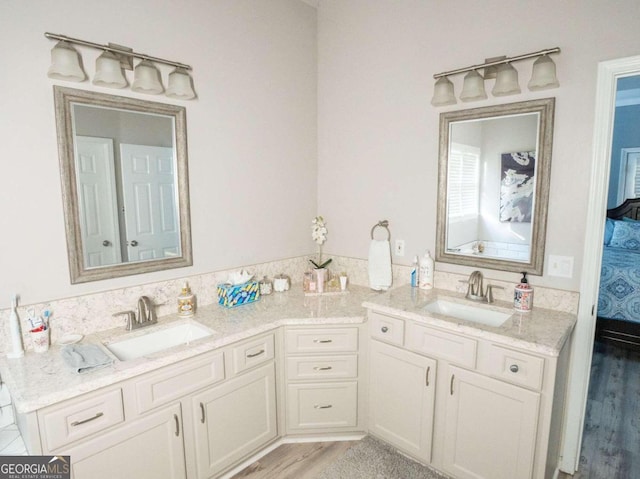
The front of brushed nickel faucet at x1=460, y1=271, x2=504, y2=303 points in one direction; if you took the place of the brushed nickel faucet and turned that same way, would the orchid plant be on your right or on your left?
on your right

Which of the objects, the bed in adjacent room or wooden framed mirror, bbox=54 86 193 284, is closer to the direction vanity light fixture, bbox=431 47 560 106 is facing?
the wooden framed mirror

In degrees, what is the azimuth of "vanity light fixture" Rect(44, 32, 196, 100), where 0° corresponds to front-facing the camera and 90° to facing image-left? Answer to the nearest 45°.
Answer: approximately 315°

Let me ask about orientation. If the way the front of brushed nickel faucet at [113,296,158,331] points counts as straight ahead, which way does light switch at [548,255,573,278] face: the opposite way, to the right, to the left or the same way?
to the right

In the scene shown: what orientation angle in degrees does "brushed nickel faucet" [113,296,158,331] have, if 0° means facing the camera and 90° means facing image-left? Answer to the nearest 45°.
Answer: approximately 315°

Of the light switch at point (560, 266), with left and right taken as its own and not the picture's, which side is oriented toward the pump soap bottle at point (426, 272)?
right

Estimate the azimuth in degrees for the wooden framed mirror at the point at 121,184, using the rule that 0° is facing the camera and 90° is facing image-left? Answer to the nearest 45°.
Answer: approximately 315°
